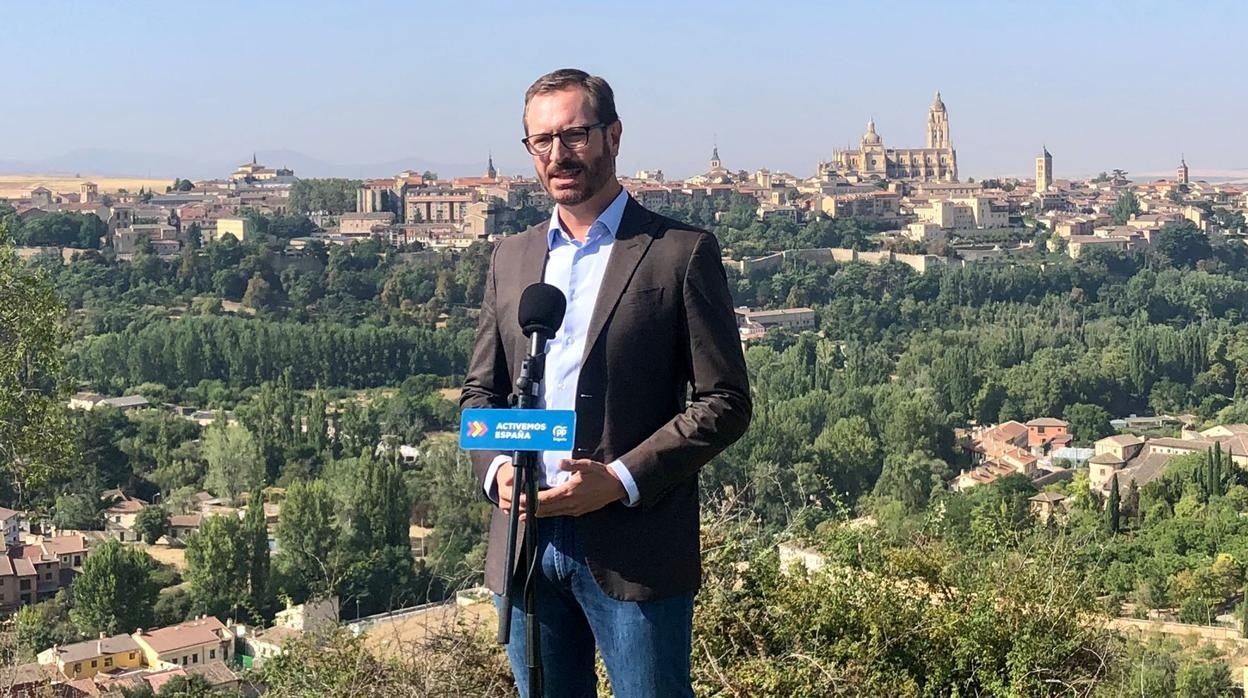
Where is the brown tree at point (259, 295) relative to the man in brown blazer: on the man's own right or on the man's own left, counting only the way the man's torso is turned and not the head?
on the man's own right

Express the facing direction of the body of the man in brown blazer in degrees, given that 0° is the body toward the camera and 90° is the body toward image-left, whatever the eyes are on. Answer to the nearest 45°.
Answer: approximately 45°

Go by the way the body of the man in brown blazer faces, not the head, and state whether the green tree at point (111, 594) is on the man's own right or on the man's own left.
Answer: on the man's own right

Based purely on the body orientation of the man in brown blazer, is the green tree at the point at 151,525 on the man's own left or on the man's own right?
on the man's own right

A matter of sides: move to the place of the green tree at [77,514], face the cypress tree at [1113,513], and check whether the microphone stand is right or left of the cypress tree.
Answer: right

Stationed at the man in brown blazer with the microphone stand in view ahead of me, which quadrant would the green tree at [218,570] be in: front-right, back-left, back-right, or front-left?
back-right

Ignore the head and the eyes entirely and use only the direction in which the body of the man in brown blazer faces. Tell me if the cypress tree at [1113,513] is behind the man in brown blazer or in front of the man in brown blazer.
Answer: behind
